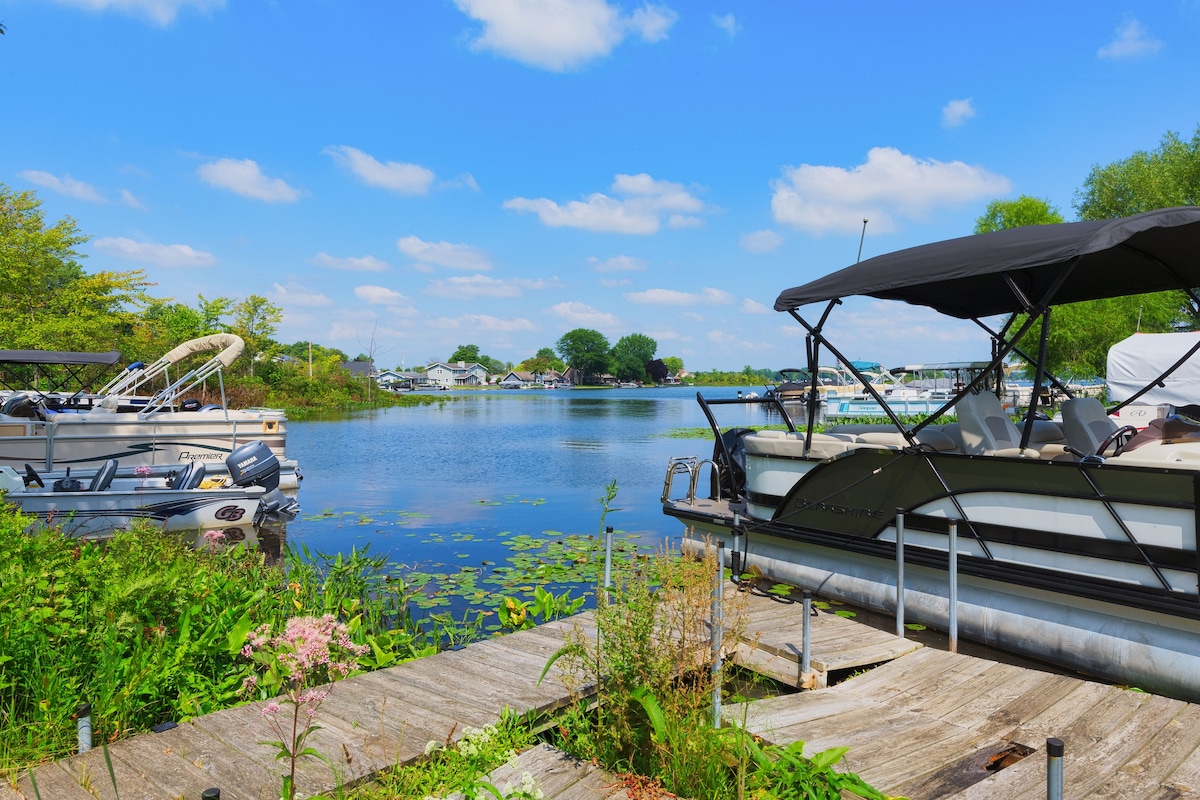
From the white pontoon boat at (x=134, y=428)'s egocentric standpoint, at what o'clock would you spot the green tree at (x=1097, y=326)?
The green tree is roughly at 6 o'clock from the white pontoon boat.

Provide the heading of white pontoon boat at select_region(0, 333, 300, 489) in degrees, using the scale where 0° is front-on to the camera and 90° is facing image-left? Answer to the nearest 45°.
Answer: approximately 90°

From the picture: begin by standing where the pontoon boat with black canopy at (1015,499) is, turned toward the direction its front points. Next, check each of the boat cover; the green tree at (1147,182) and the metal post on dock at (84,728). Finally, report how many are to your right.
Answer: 1

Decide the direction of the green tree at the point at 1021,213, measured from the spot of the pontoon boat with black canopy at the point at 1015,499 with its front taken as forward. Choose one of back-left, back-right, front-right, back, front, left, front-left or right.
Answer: back-left

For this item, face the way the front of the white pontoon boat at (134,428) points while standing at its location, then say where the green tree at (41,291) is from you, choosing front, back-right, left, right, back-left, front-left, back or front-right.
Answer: right

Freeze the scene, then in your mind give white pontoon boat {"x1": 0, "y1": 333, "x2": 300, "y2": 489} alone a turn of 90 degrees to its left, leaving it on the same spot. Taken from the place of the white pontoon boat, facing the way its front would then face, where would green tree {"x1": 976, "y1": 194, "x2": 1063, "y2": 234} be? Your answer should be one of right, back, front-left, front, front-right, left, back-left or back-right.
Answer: left

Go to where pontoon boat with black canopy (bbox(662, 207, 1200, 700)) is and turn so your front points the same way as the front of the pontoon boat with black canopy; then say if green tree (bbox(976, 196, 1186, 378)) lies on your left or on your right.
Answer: on your left

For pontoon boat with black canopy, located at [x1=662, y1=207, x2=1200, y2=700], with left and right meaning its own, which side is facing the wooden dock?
right

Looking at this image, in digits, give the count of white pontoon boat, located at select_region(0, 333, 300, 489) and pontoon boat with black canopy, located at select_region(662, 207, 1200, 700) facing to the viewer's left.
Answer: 1

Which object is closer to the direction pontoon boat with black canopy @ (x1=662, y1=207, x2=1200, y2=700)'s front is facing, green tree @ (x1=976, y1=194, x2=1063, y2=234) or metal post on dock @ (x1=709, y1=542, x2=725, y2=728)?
the metal post on dock

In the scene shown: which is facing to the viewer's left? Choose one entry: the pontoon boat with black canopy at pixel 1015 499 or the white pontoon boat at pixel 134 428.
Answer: the white pontoon boat

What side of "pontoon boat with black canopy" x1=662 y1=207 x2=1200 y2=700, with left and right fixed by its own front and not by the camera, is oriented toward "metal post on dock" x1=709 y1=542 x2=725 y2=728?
right

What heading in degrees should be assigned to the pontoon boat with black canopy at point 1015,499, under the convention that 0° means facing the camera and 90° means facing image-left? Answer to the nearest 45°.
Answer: approximately 315°
